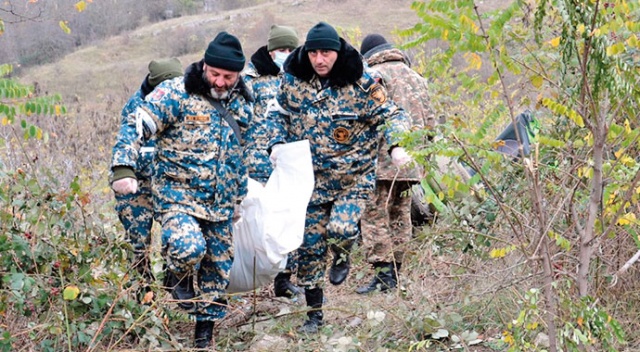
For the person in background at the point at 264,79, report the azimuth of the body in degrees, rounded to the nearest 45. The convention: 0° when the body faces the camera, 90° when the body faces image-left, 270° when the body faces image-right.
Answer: approximately 315°

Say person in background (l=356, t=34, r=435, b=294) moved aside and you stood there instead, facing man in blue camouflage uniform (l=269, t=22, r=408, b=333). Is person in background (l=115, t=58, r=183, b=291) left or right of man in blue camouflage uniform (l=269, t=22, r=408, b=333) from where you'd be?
right

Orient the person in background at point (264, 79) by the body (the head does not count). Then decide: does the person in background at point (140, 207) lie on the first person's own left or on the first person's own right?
on the first person's own right

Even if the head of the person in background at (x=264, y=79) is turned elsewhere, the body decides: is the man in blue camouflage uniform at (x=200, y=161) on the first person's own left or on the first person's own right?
on the first person's own right
